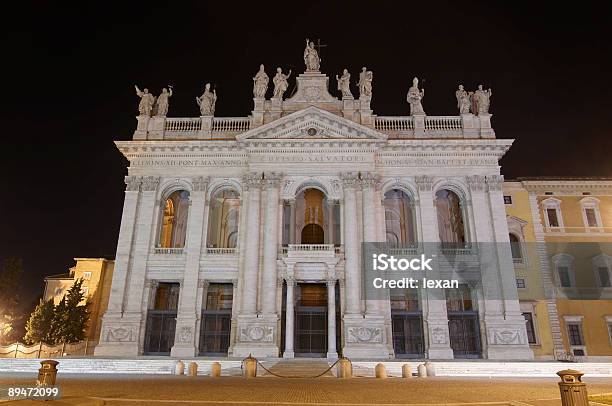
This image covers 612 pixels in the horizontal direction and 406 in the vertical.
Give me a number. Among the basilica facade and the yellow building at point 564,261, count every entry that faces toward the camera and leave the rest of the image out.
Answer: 2

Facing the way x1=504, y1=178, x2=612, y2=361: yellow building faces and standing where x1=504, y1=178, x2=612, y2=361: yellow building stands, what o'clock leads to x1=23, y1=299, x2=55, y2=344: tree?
The tree is roughly at 2 o'clock from the yellow building.

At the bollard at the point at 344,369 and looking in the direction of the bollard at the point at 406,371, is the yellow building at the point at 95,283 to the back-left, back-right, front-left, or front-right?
back-left

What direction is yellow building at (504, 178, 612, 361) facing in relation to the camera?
toward the camera

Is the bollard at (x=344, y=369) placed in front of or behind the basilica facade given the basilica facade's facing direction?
in front

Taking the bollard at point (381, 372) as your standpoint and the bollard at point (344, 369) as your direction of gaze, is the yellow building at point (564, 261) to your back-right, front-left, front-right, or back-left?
back-right

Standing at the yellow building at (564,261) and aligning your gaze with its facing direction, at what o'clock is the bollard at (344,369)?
The bollard is roughly at 1 o'clock from the yellow building.

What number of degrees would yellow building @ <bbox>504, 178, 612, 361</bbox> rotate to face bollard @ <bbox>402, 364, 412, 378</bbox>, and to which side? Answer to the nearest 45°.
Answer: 0° — it already faces it

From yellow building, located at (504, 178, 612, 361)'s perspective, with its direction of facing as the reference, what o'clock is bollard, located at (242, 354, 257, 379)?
The bollard is roughly at 1 o'clock from the yellow building.

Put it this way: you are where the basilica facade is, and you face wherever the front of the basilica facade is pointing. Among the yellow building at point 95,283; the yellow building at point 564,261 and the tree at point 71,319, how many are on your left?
1

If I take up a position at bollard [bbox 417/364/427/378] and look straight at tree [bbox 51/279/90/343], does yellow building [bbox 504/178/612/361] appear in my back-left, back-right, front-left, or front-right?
back-right

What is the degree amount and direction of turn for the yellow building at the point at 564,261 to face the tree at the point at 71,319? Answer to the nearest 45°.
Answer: approximately 45° to its right

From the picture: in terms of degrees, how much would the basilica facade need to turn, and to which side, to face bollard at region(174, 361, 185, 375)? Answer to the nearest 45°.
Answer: approximately 45° to its right

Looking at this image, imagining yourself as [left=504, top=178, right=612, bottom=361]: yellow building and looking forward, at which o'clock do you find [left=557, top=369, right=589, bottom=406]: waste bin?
The waste bin is roughly at 12 o'clock from the yellow building.

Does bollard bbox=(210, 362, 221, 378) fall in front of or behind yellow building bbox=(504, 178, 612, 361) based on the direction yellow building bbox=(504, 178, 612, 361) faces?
in front

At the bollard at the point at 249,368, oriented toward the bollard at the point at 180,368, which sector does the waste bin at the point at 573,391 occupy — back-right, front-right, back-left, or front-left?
back-left
